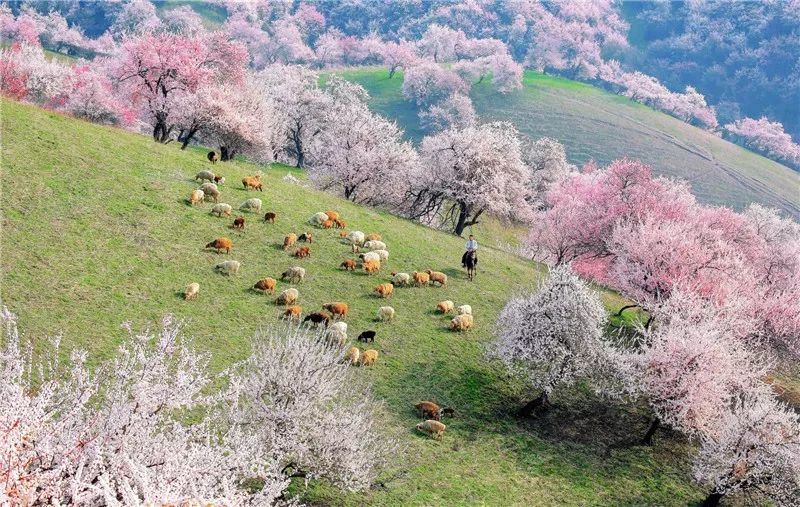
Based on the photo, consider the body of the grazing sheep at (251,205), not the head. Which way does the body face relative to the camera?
to the viewer's left

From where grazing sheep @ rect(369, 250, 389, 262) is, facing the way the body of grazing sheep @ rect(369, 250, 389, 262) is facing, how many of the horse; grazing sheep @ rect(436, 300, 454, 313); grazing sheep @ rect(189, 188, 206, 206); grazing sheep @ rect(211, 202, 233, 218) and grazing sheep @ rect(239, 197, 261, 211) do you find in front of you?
3

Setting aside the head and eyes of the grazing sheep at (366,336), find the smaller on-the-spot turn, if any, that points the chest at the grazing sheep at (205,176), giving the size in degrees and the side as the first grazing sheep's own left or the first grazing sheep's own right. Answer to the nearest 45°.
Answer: approximately 45° to the first grazing sheep's own right

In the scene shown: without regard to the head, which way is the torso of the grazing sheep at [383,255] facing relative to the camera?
to the viewer's left

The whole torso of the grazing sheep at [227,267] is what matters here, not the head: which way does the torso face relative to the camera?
to the viewer's left

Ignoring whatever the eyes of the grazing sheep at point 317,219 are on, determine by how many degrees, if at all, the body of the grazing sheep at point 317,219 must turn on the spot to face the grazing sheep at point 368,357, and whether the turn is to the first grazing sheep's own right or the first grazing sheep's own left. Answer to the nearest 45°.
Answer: approximately 90° to the first grazing sheep's own left

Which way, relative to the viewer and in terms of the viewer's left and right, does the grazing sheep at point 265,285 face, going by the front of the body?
facing to the left of the viewer

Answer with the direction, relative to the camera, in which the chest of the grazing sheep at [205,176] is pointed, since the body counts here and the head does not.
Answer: to the viewer's left

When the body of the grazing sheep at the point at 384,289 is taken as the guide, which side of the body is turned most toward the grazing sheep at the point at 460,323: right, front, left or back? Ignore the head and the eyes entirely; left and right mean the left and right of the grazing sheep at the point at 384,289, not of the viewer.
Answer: back

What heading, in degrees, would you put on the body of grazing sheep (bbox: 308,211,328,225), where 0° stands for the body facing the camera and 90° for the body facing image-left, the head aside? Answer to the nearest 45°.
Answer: approximately 90°

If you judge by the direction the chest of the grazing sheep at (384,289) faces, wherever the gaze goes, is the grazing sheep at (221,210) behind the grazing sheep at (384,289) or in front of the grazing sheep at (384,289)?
in front

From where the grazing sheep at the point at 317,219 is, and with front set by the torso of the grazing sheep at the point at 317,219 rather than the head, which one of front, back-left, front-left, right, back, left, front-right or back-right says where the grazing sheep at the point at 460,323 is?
back-left

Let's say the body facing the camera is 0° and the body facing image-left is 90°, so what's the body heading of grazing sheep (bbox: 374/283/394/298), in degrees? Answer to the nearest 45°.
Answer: approximately 90°

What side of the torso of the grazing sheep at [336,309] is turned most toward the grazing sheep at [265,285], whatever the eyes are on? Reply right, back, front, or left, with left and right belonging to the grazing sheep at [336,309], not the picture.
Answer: front

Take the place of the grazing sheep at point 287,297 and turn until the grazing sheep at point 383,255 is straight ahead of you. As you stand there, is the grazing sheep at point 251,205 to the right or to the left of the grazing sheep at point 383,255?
left
